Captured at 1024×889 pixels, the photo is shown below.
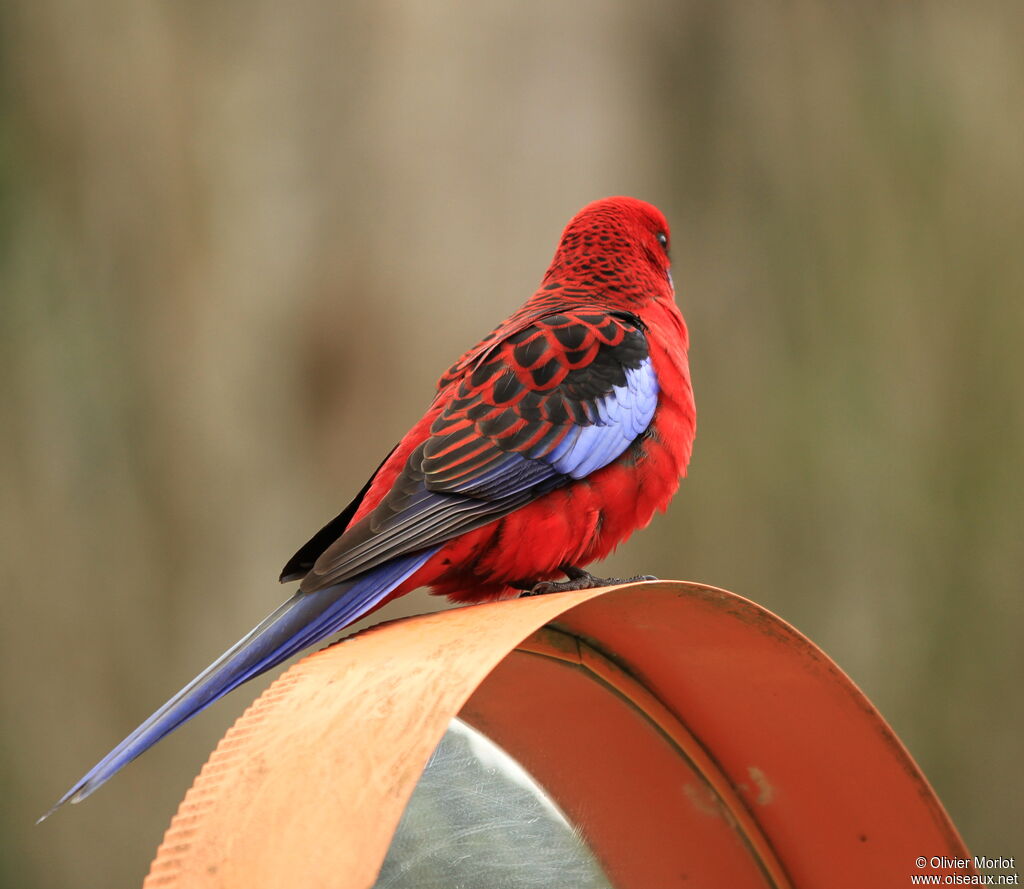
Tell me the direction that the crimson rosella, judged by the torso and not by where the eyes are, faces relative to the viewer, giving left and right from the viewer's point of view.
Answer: facing away from the viewer and to the right of the viewer
